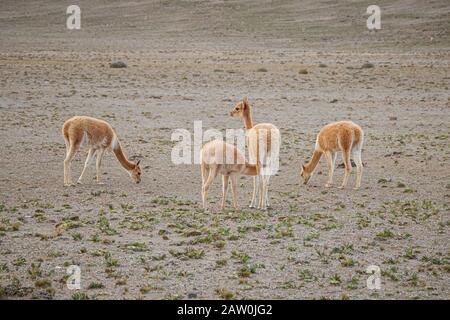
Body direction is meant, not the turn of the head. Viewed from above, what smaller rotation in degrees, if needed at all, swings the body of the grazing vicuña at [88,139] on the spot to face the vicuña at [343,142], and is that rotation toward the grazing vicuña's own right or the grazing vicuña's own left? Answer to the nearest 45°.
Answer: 0° — it already faces it

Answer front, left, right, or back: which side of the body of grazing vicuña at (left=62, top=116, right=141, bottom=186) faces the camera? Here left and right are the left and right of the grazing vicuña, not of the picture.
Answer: right

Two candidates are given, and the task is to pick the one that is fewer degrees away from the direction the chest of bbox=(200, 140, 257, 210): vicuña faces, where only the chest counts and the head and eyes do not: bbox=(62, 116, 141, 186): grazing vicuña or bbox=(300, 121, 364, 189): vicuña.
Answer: the vicuña

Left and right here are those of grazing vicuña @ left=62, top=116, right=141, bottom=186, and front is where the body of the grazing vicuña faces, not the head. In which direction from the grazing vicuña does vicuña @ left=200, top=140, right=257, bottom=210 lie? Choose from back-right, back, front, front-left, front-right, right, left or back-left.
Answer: front-right

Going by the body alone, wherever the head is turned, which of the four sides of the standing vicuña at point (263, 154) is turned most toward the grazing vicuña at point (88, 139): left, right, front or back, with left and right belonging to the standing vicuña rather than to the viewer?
front

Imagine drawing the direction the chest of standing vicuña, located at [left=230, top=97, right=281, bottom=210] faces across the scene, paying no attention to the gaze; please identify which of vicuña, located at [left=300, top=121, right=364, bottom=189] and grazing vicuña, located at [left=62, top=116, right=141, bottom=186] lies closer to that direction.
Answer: the grazing vicuña

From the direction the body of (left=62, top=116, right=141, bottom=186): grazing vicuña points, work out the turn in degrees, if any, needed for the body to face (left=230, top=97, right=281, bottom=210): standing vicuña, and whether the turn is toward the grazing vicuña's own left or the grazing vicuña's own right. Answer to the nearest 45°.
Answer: approximately 45° to the grazing vicuña's own right

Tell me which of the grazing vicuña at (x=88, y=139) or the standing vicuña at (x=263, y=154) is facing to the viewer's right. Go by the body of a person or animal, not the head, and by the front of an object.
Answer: the grazing vicuña

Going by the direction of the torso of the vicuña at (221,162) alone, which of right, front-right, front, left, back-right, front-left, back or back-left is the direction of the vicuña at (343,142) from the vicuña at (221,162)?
front-left

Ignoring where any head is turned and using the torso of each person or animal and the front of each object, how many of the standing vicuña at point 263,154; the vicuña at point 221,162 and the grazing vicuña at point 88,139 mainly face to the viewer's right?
2

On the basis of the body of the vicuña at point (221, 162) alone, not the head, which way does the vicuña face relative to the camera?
to the viewer's right

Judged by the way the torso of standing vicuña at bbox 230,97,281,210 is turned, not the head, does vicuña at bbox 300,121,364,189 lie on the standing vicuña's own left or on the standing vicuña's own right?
on the standing vicuña's own right
